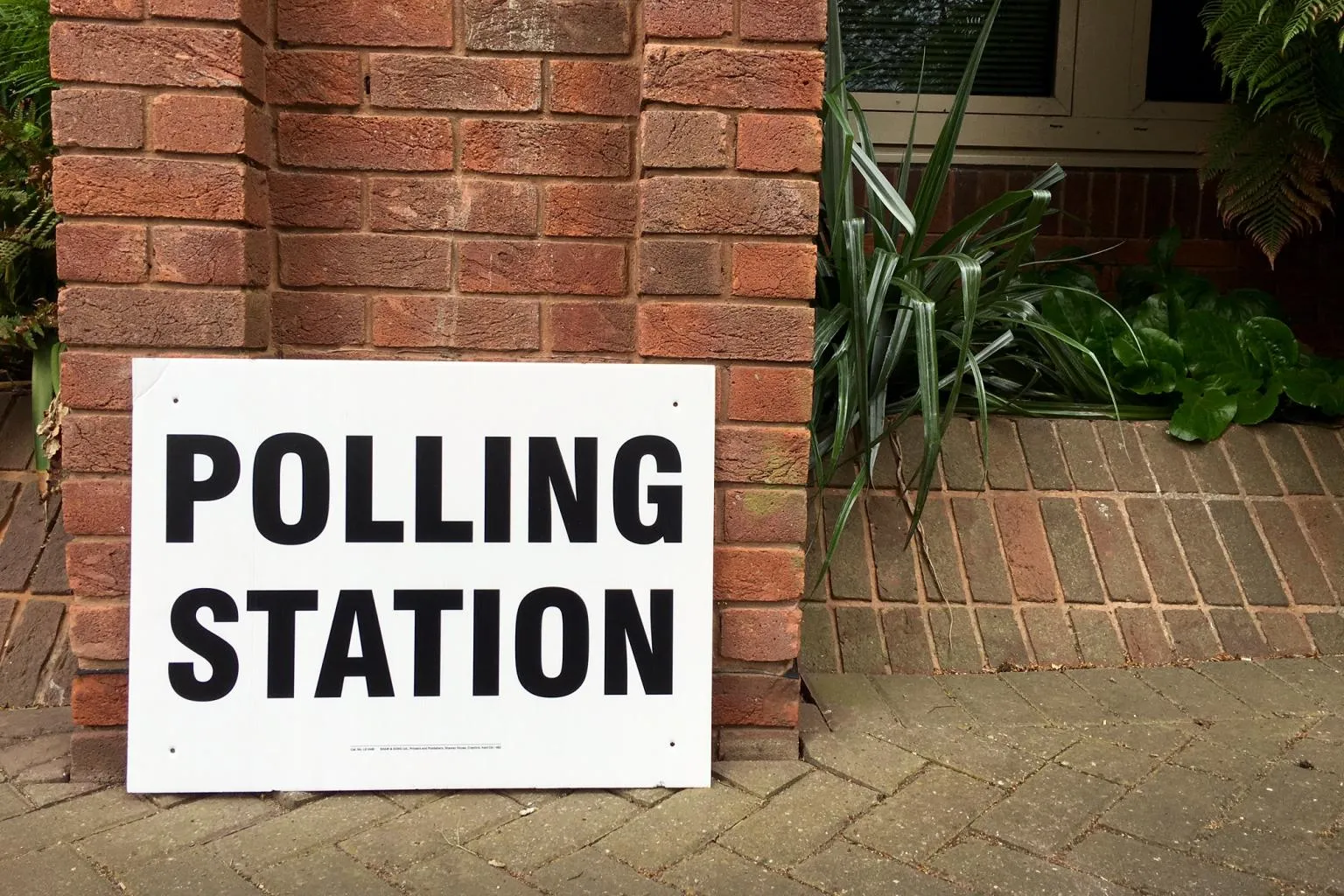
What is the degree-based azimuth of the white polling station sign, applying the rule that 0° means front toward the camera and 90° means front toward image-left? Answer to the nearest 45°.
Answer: approximately 0°

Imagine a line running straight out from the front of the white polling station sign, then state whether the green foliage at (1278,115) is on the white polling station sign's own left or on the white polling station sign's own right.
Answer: on the white polling station sign's own left

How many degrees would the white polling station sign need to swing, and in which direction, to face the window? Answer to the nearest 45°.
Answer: approximately 135° to its left

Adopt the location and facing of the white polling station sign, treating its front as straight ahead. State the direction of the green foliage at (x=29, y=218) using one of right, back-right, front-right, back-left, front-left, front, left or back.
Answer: back-right
